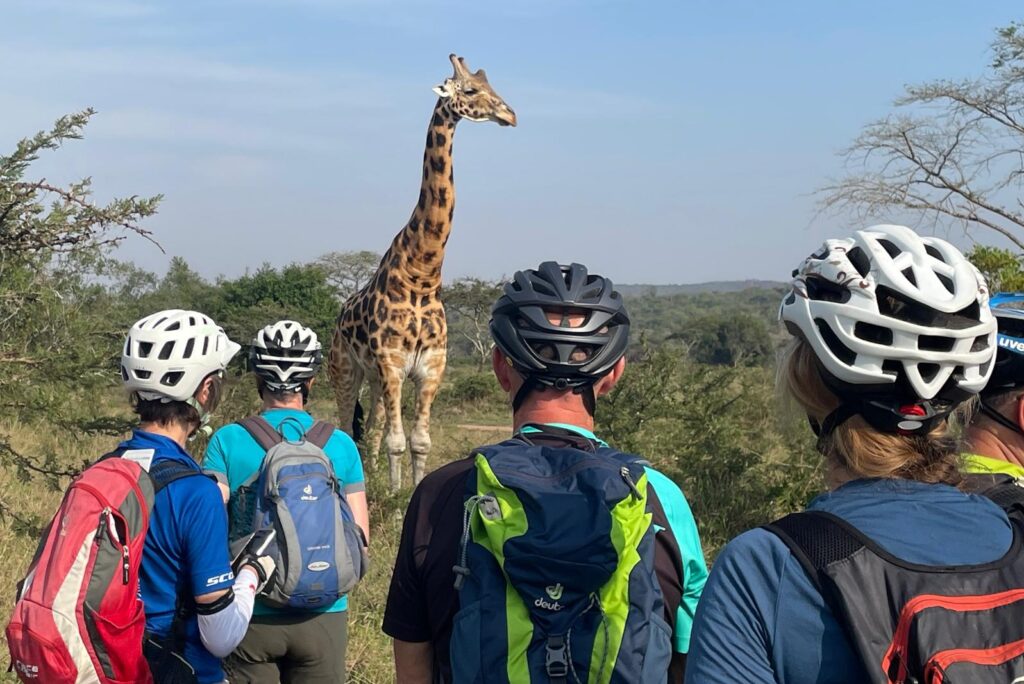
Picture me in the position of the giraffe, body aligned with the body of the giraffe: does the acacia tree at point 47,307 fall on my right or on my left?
on my right

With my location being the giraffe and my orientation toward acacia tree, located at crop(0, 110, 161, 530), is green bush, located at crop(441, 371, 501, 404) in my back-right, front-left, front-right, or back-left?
back-right

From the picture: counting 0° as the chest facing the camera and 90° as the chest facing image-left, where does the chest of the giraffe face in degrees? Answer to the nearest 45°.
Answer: approximately 315°

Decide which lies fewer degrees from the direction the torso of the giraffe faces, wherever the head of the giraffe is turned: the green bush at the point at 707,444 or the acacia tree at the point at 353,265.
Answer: the green bush

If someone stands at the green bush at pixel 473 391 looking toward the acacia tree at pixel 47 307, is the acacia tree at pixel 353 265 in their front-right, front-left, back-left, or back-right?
back-right

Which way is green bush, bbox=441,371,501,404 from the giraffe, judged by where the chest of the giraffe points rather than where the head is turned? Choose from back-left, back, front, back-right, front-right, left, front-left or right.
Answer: back-left

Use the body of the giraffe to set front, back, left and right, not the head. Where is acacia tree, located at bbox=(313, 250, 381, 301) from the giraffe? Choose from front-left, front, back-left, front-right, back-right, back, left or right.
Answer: back-left
